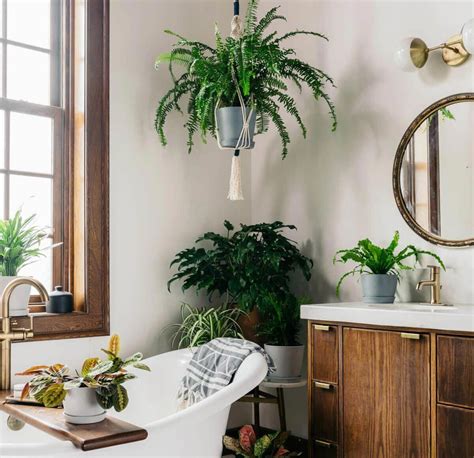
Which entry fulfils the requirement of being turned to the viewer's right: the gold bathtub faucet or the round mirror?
the gold bathtub faucet

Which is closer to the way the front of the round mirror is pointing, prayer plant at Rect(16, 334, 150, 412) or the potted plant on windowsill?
the prayer plant

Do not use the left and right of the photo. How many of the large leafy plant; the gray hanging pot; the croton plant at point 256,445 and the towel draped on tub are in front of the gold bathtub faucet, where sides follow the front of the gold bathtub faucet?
4

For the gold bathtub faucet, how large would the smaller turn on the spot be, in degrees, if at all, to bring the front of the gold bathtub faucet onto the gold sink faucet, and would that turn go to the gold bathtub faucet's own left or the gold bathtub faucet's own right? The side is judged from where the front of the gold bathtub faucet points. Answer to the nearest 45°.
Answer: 0° — it already faces it

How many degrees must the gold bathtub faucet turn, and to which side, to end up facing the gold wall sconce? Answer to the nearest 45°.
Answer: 0° — it already faces it

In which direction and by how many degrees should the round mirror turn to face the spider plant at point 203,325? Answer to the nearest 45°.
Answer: approximately 90° to its right

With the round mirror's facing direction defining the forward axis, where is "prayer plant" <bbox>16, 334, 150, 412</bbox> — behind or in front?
in front

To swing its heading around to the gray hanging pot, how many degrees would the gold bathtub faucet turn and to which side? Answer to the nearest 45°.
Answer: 0° — it already faces it

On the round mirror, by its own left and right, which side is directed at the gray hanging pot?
right

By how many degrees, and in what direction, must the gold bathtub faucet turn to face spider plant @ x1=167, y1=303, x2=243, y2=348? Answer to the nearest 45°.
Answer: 0° — it already faces it

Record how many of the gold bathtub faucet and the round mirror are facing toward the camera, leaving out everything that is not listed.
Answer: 1

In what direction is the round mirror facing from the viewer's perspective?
toward the camera

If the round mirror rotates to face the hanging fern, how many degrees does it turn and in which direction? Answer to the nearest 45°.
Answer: approximately 90° to its right

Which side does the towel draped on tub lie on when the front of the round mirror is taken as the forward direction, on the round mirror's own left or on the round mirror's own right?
on the round mirror's own right

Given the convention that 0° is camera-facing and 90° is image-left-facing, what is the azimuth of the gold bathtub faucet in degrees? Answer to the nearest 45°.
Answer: approximately 270°
